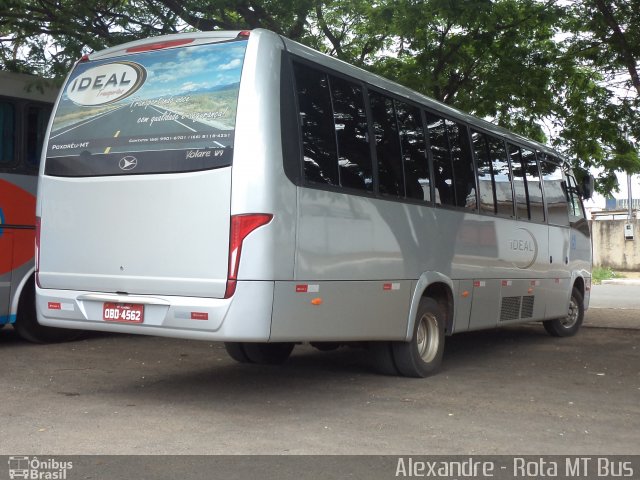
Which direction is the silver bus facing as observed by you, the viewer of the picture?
facing away from the viewer and to the right of the viewer

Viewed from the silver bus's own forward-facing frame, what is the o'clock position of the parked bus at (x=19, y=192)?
The parked bus is roughly at 9 o'clock from the silver bus.
